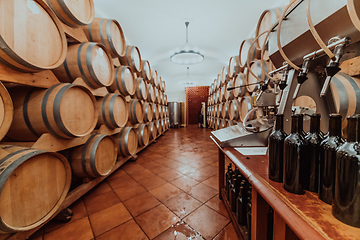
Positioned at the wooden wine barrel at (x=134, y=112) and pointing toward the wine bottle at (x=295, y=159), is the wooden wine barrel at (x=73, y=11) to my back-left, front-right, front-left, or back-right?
front-right

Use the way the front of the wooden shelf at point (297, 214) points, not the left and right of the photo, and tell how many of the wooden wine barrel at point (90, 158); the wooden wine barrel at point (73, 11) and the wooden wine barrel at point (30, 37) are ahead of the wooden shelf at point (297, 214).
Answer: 3

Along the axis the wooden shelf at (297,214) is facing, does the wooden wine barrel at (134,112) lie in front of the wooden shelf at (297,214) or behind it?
in front

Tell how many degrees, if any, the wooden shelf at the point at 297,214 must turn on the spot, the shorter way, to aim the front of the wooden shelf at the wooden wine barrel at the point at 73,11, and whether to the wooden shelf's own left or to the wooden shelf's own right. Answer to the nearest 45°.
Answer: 0° — it already faces it

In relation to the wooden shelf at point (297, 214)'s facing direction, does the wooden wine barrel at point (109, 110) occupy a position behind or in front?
in front

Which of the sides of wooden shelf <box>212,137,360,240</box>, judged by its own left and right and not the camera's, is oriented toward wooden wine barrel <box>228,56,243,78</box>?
right

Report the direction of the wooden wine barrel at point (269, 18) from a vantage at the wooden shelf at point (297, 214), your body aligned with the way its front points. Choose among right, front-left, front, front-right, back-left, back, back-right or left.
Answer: right

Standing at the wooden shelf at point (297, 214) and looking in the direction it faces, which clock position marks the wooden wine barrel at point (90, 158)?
The wooden wine barrel is roughly at 12 o'clock from the wooden shelf.

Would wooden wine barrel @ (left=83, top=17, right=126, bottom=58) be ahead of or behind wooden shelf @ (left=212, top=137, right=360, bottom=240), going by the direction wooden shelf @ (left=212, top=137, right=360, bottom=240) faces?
ahead

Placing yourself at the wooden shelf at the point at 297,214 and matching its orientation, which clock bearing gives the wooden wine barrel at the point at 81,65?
The wooden wine barrel is roughly at 12 o'clock from the wooden shelf.

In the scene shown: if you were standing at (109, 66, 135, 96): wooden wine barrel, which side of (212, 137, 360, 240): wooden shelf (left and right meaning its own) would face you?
front

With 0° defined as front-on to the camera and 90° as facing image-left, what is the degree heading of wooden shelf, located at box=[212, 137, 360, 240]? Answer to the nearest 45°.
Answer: approximately 90°

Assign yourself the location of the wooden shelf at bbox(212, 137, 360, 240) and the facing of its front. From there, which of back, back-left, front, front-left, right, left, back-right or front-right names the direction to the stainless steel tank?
front-right

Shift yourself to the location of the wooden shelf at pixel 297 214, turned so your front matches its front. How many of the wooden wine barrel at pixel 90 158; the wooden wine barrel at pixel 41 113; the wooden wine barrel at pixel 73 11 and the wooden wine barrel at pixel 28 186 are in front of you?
4

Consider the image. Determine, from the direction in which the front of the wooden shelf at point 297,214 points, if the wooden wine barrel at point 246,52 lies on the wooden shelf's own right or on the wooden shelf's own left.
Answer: on the wooden shelf's own right

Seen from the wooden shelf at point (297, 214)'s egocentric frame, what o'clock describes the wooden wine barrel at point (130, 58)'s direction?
The wooden wine barrel is roughly at 1 o'clock from the wooden shelf.

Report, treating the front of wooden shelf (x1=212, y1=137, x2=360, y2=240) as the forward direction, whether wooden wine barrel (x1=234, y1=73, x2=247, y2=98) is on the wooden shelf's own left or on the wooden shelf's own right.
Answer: on the wooden shelf's own right
